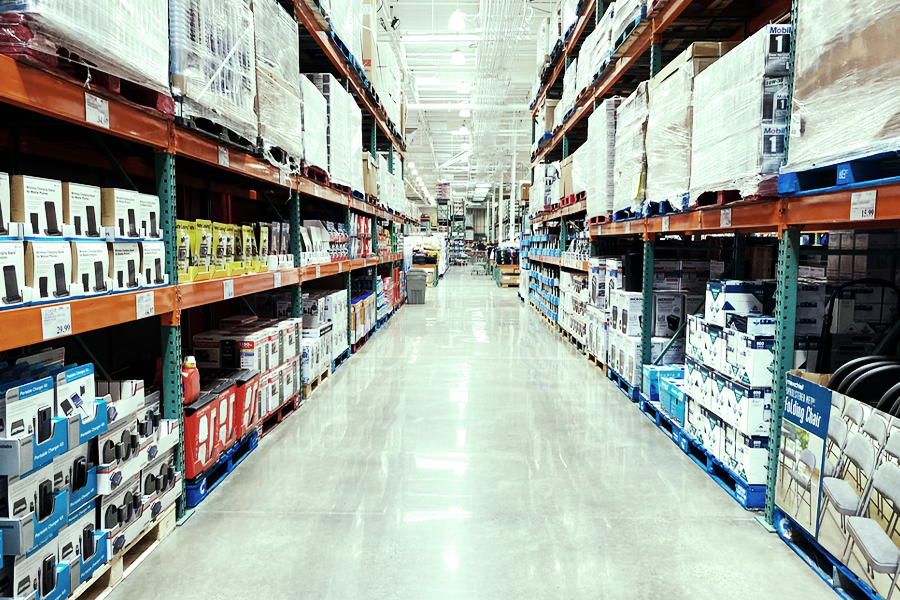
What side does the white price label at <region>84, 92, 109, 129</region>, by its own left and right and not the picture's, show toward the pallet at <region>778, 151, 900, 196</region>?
front

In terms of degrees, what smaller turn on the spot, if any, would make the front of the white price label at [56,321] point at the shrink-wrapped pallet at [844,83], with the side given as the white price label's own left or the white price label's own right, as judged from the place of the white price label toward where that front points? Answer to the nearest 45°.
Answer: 0° — it already faces it

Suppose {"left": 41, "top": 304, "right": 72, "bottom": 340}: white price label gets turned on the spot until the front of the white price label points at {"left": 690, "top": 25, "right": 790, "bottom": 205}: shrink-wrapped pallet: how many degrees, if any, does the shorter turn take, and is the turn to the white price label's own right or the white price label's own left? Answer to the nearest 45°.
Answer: approximately 45° to the white price label's own left

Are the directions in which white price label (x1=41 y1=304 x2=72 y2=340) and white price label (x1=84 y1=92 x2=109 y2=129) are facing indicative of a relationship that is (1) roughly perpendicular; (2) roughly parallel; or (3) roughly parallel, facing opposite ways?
roughly parallel

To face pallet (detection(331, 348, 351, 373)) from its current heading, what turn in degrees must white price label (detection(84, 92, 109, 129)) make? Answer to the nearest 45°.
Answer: approximately 90° to its left

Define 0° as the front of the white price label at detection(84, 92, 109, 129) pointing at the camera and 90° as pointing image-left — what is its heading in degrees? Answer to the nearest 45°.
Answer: approximately 315°

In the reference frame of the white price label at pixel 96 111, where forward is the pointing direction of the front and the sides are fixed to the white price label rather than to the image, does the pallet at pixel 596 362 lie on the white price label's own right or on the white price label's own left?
on the white price label's own left

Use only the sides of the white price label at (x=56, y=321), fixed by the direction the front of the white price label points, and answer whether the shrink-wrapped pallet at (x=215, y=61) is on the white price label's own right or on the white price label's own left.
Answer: on the white price label's own left

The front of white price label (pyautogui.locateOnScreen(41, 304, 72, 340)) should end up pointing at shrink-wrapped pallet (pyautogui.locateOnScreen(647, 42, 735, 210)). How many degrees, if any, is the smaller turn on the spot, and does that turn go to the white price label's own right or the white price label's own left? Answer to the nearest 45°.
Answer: approximately 45° to the white price label's own left

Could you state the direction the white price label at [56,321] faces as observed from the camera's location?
facing the viewer and to the right of the viewer

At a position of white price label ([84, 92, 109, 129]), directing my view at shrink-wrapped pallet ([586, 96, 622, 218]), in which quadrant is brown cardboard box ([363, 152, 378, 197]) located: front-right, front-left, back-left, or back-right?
front-left

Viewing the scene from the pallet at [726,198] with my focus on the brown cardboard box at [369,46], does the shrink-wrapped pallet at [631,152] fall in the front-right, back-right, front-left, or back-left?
front-right

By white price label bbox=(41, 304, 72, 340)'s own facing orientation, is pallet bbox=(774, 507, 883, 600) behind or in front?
in front

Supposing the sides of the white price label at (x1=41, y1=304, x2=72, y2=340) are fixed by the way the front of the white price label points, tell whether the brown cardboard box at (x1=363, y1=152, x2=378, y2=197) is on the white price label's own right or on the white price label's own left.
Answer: on the white price label's own left

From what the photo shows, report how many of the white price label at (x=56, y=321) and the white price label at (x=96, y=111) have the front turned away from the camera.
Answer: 0

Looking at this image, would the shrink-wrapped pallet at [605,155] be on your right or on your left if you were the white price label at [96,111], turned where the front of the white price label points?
on your left
